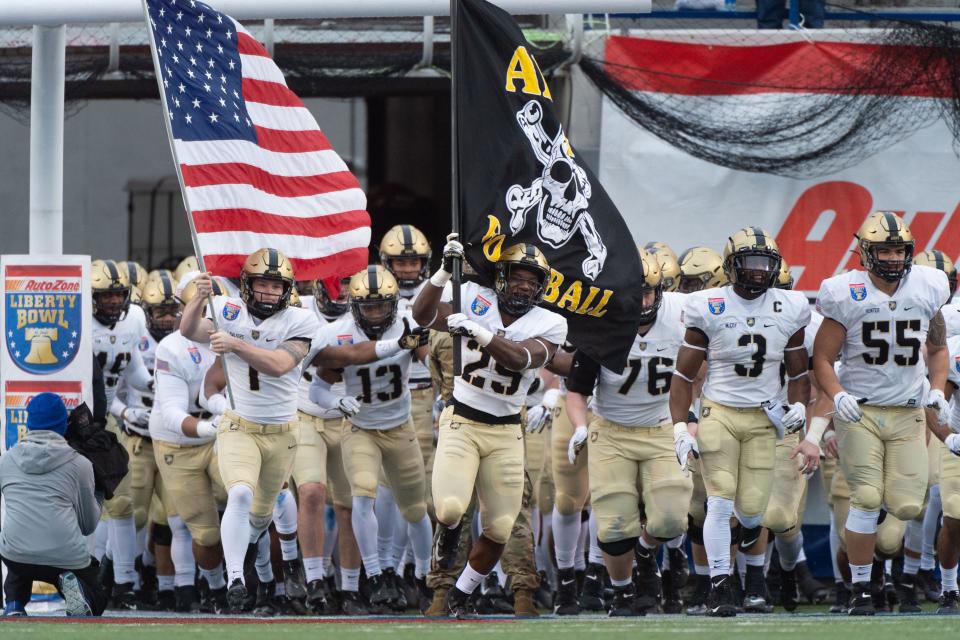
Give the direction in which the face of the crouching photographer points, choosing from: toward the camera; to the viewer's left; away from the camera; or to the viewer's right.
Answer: away from the camera

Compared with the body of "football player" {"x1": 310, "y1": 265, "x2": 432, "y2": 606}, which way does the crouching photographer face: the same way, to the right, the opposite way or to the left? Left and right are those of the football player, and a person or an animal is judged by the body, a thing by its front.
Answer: the opposite way

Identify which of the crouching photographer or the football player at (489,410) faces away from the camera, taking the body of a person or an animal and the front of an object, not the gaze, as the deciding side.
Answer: the crouching photographer

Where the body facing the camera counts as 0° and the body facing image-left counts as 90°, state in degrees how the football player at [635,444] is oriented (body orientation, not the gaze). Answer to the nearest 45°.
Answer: approximately 0°

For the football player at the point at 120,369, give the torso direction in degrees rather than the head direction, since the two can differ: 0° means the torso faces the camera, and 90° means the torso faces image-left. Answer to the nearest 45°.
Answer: approximately 0°

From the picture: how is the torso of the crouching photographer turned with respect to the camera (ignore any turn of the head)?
away from the camera
